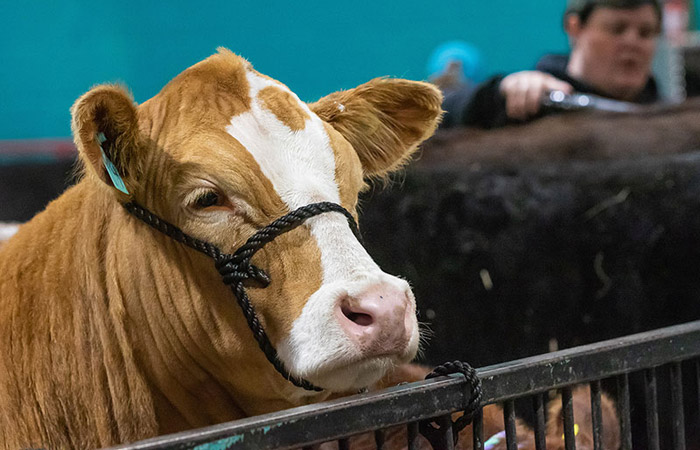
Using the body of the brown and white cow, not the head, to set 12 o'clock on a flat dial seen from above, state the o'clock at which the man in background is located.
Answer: The man in background is roughly at 9 o'clock from the brown and white cow.

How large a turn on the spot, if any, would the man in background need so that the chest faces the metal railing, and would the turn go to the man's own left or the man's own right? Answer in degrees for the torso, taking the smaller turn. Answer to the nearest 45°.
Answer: approximately 45° to the man's own right

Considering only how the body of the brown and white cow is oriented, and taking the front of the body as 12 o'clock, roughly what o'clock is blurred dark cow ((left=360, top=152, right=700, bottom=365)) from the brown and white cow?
The blurred dark cow is roughly at 9 o'clock from the brown and white cow.

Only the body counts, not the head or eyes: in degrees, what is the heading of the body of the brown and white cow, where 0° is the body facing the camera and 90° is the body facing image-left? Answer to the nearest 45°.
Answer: approximately 315°

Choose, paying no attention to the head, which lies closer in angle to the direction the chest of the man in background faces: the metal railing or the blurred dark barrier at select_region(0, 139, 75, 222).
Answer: the metal railing

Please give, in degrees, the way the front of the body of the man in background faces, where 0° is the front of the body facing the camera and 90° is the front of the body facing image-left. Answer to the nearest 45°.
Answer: approximately 315°

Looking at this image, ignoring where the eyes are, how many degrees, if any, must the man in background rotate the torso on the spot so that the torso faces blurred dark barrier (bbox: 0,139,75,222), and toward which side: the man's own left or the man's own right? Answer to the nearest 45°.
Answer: approximately 135° to the man's own right
